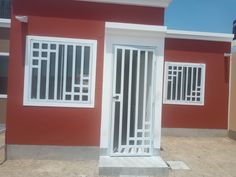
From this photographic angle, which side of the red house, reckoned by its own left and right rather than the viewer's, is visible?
front
